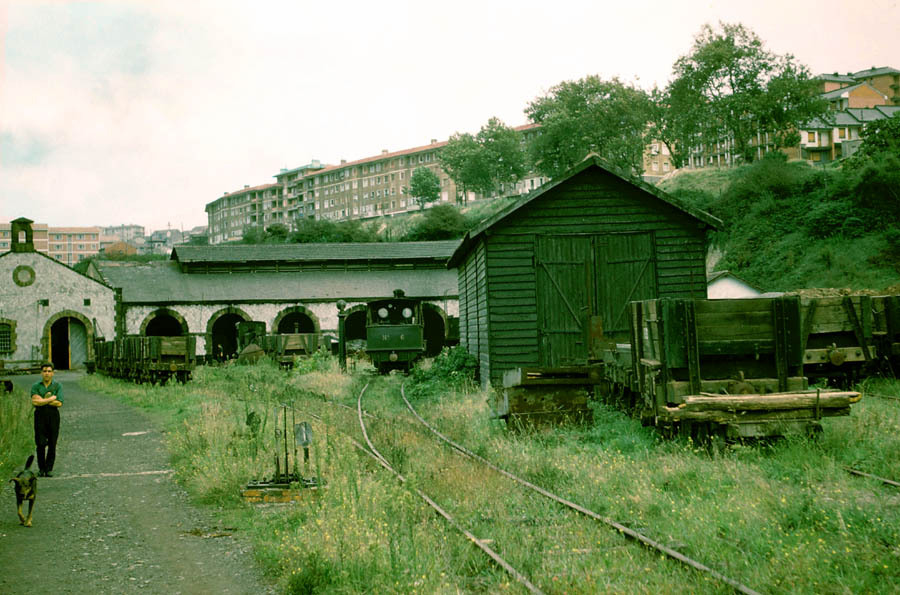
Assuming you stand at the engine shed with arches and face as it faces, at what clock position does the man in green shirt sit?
The man in green shirt is roughly at 12 o'clock from the engine shed with arches.

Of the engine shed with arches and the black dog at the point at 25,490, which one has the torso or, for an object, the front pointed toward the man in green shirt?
the engine shed with arches

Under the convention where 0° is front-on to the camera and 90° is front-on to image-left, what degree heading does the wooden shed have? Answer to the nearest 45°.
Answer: approximately 0°

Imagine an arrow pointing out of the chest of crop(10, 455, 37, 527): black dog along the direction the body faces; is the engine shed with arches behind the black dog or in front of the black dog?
behind

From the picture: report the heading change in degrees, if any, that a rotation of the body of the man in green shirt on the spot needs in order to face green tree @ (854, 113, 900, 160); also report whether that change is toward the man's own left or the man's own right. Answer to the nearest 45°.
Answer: approximately 90° to the man's own left

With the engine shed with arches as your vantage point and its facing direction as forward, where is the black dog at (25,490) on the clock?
The black dog is roughly at 12 o'clock from the engine shed with arches.

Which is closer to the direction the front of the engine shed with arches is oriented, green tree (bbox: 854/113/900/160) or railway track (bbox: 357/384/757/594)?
the railway track

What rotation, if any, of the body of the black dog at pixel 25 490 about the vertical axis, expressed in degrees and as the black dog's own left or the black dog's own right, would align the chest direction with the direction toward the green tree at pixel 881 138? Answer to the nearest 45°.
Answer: approximately 135° to the black dog's own left

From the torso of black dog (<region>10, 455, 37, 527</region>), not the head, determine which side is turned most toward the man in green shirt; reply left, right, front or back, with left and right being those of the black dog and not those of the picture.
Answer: back
